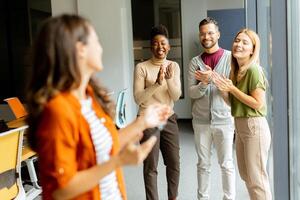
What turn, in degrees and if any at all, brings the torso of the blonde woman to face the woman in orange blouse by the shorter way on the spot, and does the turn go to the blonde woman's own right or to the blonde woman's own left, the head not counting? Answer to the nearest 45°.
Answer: approximately 45° to the blonde woman's own left

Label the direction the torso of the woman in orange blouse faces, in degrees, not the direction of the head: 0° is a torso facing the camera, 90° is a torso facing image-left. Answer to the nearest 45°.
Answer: approximately 270°

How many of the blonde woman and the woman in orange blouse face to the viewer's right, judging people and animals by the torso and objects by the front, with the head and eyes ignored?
1

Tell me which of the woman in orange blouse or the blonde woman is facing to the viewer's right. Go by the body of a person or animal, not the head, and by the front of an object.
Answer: the woman in orange blouse

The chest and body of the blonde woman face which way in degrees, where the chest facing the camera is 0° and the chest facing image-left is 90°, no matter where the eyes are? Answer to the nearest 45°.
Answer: approximately 45°

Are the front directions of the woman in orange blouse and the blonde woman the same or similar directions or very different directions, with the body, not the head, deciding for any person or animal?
very different directions
